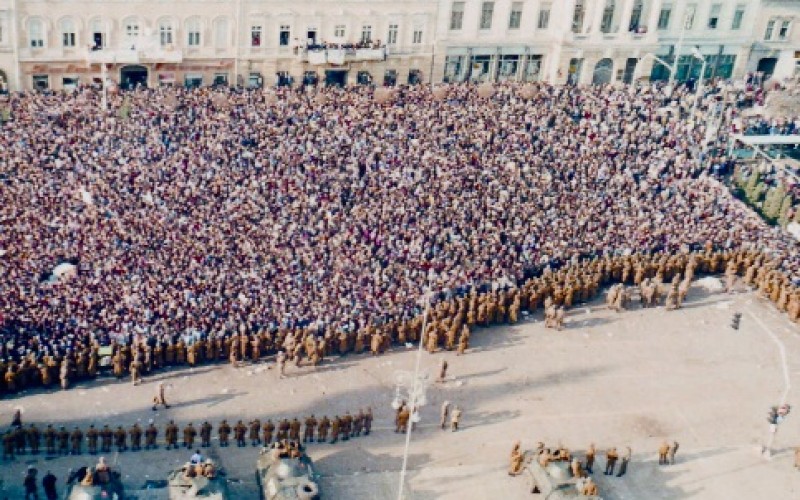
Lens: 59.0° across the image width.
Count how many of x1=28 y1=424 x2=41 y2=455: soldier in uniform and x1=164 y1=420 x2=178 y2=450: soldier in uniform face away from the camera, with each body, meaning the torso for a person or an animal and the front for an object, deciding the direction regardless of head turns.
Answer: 2

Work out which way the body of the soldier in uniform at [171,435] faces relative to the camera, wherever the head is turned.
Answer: away from the camera

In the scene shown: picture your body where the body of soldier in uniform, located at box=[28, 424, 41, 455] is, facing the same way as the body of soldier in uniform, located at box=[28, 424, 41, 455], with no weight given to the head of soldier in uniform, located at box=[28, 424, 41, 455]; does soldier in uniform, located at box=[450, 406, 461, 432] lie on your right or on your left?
on your right

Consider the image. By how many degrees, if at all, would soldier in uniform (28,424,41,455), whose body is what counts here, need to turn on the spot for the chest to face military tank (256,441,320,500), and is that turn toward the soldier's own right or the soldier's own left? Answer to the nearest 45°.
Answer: approximately 135° to the soldier's own right

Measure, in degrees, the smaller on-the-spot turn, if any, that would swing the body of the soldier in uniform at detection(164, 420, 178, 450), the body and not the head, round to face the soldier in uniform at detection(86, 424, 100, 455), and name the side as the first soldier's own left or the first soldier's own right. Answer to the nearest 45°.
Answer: approximately 90° to the first soldier's own left

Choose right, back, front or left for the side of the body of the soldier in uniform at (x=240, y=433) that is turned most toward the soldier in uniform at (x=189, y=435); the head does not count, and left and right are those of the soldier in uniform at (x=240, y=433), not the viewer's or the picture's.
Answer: left

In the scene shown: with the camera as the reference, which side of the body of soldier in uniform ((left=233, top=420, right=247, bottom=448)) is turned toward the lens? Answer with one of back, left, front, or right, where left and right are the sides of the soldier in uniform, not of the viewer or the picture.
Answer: back

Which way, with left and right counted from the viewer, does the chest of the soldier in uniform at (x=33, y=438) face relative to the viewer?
facing away from the viewer

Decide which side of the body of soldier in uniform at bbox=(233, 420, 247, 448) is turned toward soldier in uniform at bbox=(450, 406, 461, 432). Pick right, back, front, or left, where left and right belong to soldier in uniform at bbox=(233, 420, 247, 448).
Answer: right

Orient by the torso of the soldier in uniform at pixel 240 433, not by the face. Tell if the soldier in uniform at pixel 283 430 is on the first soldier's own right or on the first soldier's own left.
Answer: on the first soldier's own right

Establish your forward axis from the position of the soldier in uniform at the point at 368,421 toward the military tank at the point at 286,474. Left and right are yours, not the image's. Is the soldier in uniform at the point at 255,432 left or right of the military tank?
right
